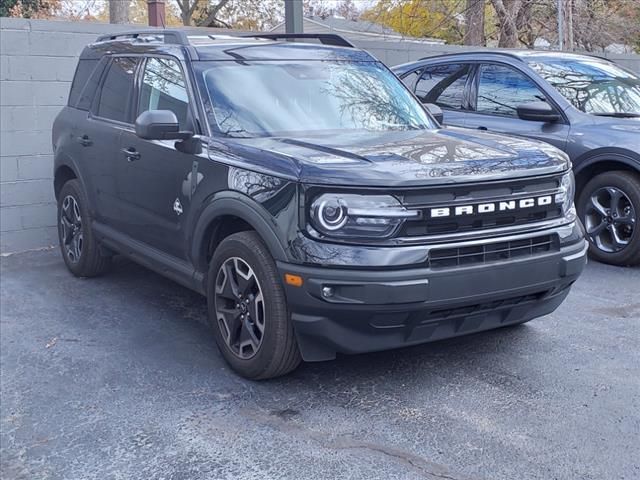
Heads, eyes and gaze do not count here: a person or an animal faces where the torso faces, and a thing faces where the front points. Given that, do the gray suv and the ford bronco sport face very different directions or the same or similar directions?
same or similar directions

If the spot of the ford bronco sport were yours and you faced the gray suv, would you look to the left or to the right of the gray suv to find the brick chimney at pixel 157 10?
left

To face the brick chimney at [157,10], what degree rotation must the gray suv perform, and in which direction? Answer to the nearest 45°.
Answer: approximately 180°

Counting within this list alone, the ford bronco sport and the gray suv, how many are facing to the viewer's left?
0

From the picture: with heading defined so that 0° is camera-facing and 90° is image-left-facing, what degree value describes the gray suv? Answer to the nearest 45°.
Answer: approximately 315°

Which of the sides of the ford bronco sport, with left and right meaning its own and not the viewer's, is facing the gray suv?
left

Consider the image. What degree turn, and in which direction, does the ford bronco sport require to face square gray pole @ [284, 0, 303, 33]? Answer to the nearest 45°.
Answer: approximately 135° to its left

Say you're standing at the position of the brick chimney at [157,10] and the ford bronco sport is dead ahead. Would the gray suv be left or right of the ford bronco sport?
left
